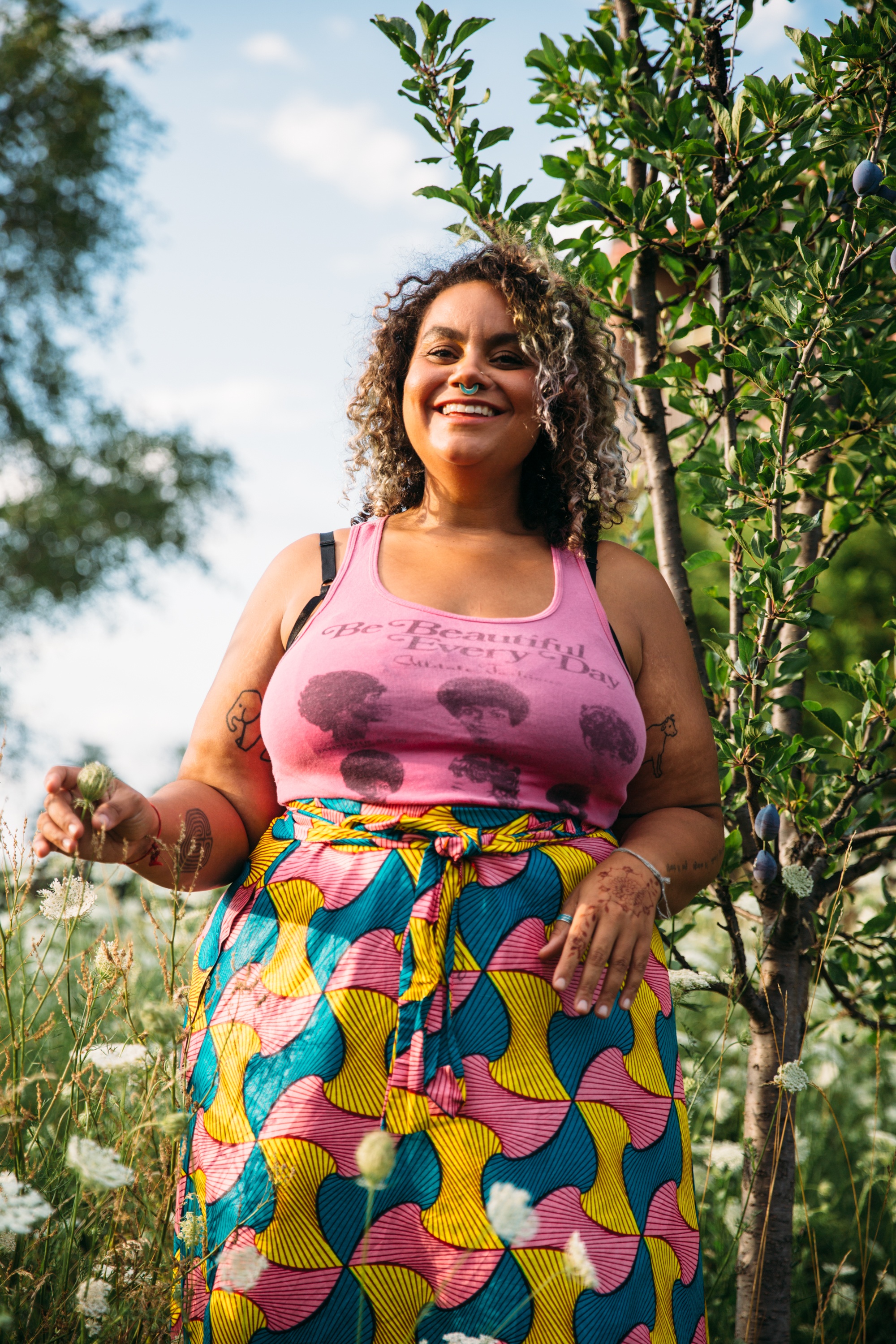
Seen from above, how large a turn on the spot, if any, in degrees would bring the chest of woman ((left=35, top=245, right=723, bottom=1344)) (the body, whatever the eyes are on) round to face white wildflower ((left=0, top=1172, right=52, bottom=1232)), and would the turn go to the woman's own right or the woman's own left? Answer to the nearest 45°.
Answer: approximately 45° to the woman's own right

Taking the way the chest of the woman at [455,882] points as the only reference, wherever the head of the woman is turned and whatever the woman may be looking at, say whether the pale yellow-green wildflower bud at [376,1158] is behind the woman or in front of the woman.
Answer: in front

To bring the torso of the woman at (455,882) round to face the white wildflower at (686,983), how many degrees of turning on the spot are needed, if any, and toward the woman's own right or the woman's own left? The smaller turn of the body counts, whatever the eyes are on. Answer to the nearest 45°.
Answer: approximately 135° to the woman's own left

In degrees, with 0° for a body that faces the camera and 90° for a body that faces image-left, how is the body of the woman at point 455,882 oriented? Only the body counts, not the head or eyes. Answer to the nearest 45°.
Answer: approximately 0°

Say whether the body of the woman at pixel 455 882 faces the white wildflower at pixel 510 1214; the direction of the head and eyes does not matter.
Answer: yes

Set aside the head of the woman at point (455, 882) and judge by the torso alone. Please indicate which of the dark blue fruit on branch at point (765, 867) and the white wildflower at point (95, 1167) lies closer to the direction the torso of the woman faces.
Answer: the white wildflower
